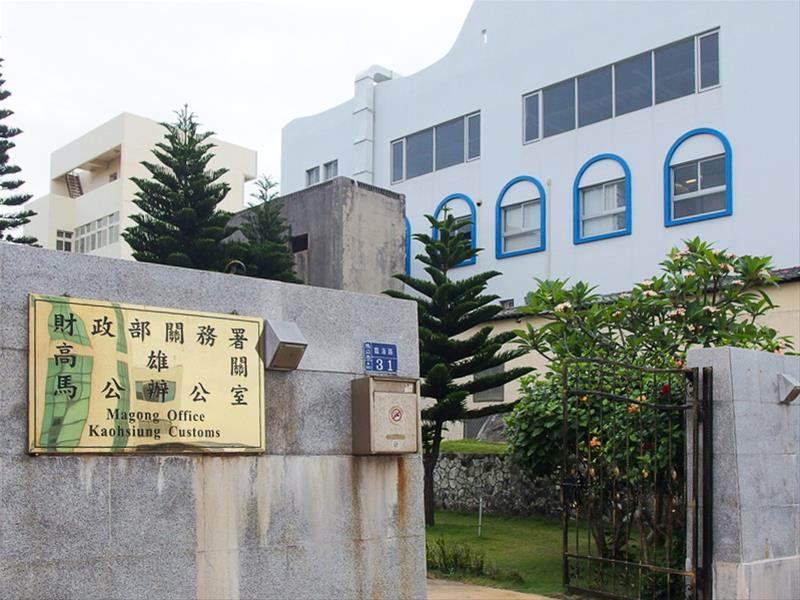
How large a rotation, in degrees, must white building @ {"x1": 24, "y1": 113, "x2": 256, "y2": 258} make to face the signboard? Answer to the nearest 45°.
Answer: approximately 45° to its left

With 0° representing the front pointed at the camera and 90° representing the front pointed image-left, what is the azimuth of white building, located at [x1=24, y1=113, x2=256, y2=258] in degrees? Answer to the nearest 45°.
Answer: approximately 45°

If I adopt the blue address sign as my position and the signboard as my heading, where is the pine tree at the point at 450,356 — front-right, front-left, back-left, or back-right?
back-right

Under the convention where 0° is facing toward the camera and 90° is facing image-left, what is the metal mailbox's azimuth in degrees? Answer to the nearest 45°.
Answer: approximately 315°

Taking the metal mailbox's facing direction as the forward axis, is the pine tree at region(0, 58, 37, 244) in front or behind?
behind

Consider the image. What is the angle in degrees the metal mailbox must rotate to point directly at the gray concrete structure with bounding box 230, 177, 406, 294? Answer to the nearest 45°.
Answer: approximately 135° to its left

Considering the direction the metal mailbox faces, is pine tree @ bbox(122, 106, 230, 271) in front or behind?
behind

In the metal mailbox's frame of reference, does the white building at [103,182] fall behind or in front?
behind

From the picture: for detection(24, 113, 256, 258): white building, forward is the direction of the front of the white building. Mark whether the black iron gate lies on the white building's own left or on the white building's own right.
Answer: on the white building's own left

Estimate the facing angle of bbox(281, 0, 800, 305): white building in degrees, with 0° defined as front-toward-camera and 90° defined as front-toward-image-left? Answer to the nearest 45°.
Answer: approximately 45°
